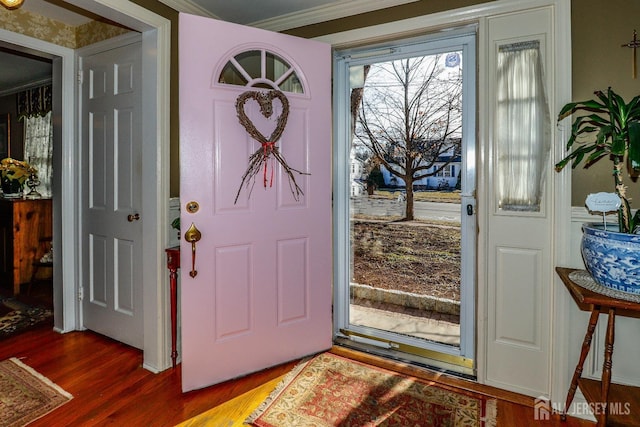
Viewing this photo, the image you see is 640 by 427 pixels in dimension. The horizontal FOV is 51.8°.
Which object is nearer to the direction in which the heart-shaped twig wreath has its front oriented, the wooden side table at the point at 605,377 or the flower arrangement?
the wooden side table

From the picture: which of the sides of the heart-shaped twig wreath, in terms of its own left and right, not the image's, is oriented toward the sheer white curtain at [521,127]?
left

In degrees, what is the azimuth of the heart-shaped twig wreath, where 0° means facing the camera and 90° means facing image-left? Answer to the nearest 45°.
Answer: approximately 0°

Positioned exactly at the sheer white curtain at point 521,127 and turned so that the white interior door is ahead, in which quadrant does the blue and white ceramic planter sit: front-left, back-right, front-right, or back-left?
back-left

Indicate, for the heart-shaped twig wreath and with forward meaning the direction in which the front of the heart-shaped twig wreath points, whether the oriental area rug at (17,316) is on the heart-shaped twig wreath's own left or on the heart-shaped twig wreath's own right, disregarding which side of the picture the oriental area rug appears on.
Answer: on the heart-shaped twig wreath's own right

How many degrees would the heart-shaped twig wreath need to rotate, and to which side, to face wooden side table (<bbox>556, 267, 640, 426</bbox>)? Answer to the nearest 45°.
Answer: approximately 45° to its left

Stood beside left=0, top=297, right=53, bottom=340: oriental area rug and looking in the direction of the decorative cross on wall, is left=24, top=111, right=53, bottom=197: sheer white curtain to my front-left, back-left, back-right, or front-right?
back-left

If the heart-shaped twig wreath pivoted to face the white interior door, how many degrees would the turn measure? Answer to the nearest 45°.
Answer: approximately 135° to its right

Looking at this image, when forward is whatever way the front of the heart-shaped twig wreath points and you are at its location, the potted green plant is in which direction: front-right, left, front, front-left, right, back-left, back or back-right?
front-left
